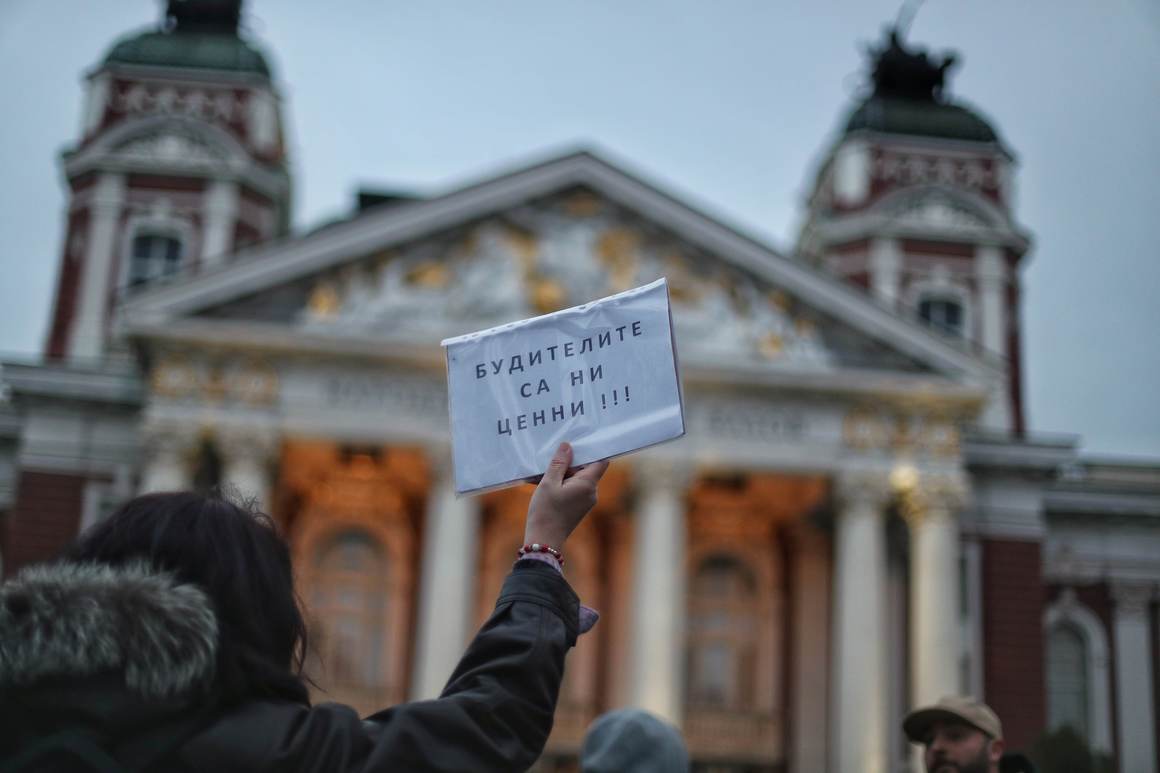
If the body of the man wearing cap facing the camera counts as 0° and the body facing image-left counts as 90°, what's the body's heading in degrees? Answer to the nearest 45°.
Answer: approximately 45°

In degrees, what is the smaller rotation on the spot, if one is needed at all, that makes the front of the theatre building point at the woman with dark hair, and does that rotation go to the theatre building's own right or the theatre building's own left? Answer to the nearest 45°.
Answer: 0° — it already faces them

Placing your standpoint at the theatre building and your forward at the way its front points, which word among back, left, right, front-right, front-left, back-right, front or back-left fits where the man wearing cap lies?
front

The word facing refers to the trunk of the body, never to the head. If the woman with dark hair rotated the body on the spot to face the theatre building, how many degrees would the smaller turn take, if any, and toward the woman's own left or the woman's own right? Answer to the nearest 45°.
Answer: approximately 45° to the woman's own left

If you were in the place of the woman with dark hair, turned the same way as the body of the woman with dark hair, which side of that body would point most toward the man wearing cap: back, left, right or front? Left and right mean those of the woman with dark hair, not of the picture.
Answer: front

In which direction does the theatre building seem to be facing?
toward the camera

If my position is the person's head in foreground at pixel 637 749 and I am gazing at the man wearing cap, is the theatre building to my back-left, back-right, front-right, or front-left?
front-left
